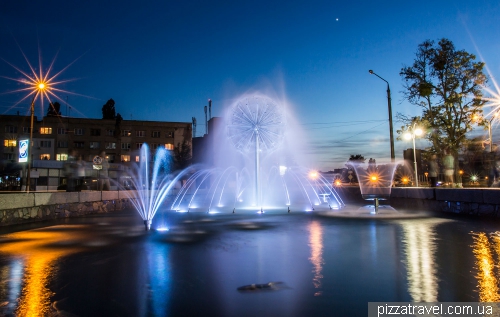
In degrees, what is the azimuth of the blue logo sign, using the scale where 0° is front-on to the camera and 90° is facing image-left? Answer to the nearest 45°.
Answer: approximately 0°

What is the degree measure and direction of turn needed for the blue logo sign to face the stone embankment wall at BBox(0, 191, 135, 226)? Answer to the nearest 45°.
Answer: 0° — it already faces it

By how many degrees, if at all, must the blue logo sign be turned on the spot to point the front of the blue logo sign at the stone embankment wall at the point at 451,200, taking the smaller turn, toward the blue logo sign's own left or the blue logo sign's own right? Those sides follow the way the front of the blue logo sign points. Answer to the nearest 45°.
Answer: approximately 45° to the blue logo sign's own left
